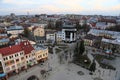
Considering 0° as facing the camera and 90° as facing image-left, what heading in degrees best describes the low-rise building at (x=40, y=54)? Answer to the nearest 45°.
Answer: approximately 315°

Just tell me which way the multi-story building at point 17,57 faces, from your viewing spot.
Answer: facing the viewer and to the right of the viewer
